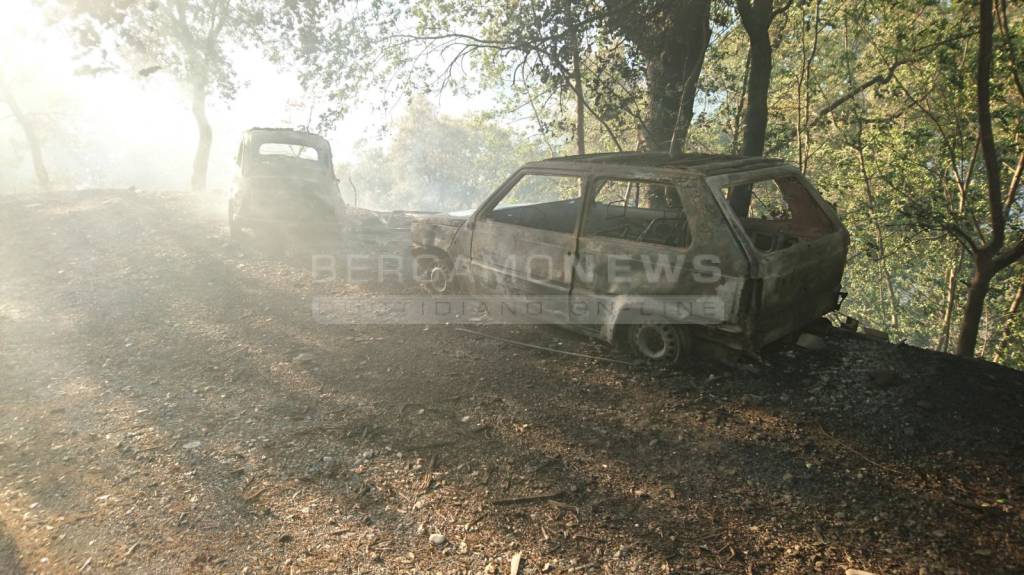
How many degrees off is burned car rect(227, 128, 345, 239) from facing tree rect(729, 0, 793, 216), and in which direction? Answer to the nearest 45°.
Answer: approximately 135° to its right

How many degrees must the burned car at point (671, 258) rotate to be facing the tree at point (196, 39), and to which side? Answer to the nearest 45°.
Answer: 0° — it already faces it

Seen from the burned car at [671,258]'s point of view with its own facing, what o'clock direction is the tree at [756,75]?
The tree is roughly at 2 o'clock from the burned car.

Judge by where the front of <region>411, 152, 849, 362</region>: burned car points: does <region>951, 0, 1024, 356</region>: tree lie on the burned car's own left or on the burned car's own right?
on the burned car's own right

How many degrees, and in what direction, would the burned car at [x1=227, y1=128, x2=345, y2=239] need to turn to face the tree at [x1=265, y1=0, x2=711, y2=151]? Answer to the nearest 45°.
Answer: approximately 135° to its right

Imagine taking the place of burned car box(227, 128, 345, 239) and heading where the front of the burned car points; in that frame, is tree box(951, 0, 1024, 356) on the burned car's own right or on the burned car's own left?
on the burned car's own right

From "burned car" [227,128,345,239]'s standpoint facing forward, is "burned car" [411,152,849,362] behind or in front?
behind

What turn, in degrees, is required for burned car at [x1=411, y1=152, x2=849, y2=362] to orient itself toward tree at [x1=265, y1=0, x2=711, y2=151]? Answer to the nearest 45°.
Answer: approximately 45° to its right

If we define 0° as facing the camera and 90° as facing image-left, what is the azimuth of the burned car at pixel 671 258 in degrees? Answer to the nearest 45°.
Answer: approximately 135°

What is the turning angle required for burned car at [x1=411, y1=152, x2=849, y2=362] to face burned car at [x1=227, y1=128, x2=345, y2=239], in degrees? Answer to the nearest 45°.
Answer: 0° — it already faces it

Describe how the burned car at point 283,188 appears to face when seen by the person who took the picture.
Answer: facing away from the viewer
